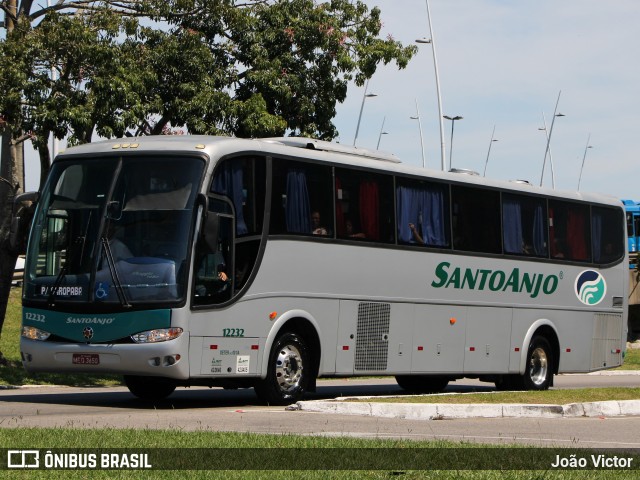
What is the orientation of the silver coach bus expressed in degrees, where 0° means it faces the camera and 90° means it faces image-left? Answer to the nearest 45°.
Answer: approximately 45°

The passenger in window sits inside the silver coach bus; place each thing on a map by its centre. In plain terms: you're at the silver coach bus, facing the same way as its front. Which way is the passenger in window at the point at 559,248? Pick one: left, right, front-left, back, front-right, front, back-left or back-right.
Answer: back
